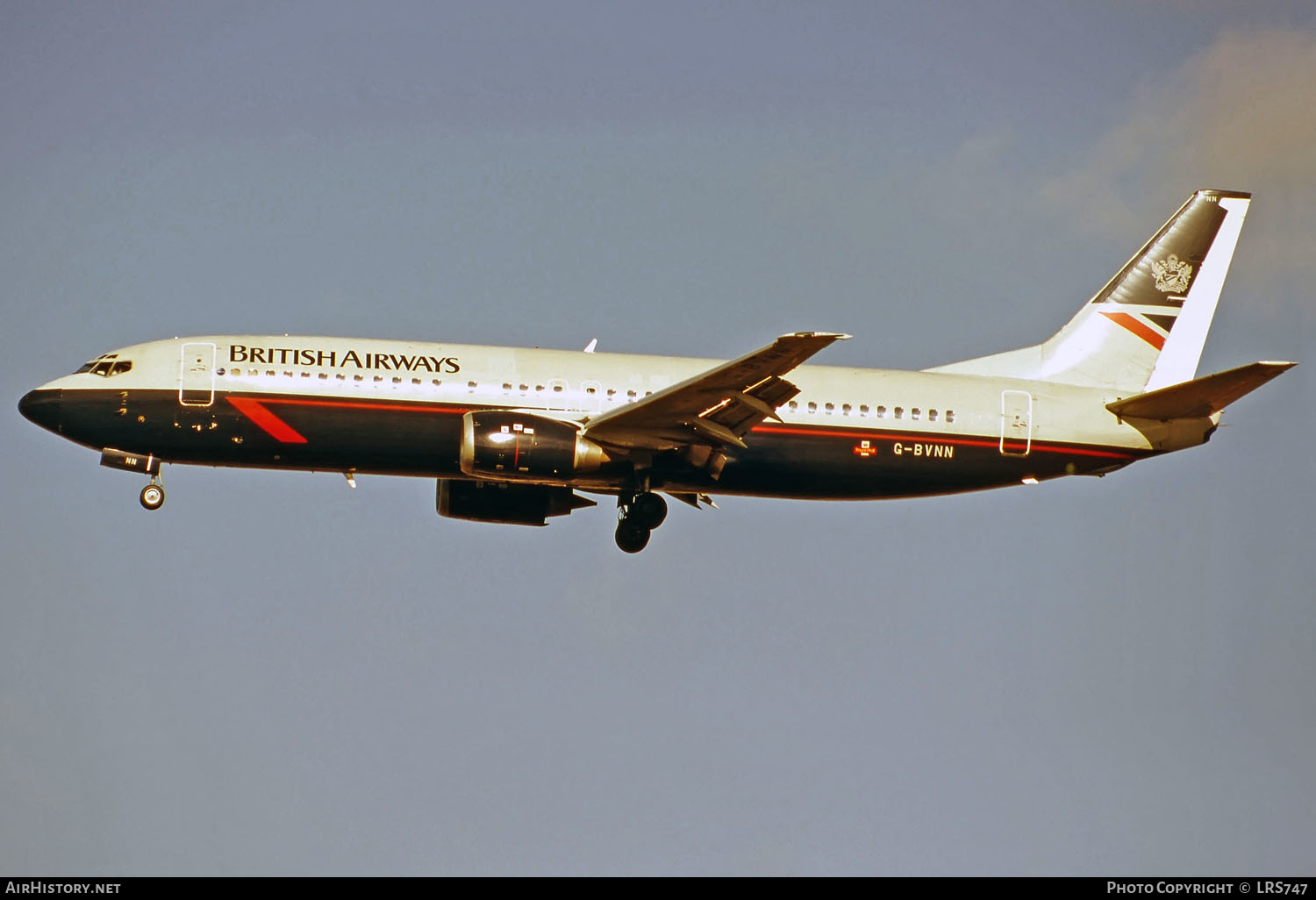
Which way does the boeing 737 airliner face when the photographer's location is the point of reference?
facing to the left of the viewer
